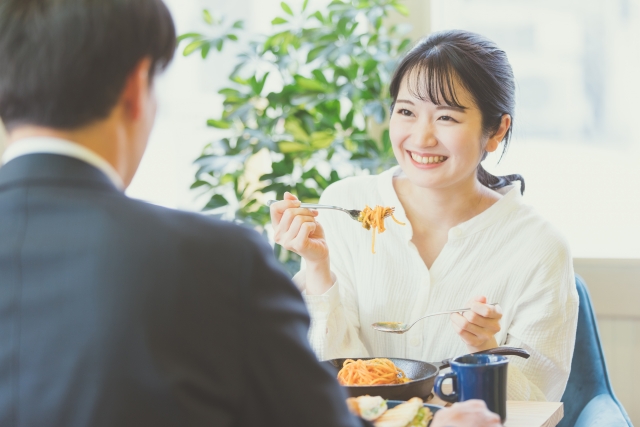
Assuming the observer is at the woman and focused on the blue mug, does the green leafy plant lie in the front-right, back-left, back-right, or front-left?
back-right

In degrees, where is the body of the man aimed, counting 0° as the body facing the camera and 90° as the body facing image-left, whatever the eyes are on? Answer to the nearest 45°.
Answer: approximately 225°

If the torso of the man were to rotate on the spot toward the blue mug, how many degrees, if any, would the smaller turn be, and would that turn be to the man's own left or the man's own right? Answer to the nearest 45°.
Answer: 0° — they already face it

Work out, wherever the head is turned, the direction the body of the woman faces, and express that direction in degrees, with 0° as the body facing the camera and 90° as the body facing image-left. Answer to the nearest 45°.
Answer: approximately 45°

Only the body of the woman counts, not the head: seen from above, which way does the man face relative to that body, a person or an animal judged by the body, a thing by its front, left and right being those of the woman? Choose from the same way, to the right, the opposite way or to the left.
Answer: the opposite way

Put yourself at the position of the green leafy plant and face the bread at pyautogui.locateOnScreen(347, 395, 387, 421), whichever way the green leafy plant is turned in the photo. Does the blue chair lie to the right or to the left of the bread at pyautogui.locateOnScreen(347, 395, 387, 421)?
left

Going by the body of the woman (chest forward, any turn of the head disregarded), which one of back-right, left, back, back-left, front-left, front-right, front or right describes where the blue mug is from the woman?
front-left

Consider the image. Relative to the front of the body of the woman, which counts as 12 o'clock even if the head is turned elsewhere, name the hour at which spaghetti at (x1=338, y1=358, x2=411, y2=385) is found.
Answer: The spaghetti is roughly at 11 o'clock from the woman.

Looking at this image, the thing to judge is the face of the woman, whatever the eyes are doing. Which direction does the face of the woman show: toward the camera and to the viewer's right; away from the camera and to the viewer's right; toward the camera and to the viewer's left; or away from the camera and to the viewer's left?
toward the camera and to the viewer's left

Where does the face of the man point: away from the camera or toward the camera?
away from the camera

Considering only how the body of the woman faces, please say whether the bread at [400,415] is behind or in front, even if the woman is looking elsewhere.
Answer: in front

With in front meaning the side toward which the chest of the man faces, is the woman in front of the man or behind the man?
in front
